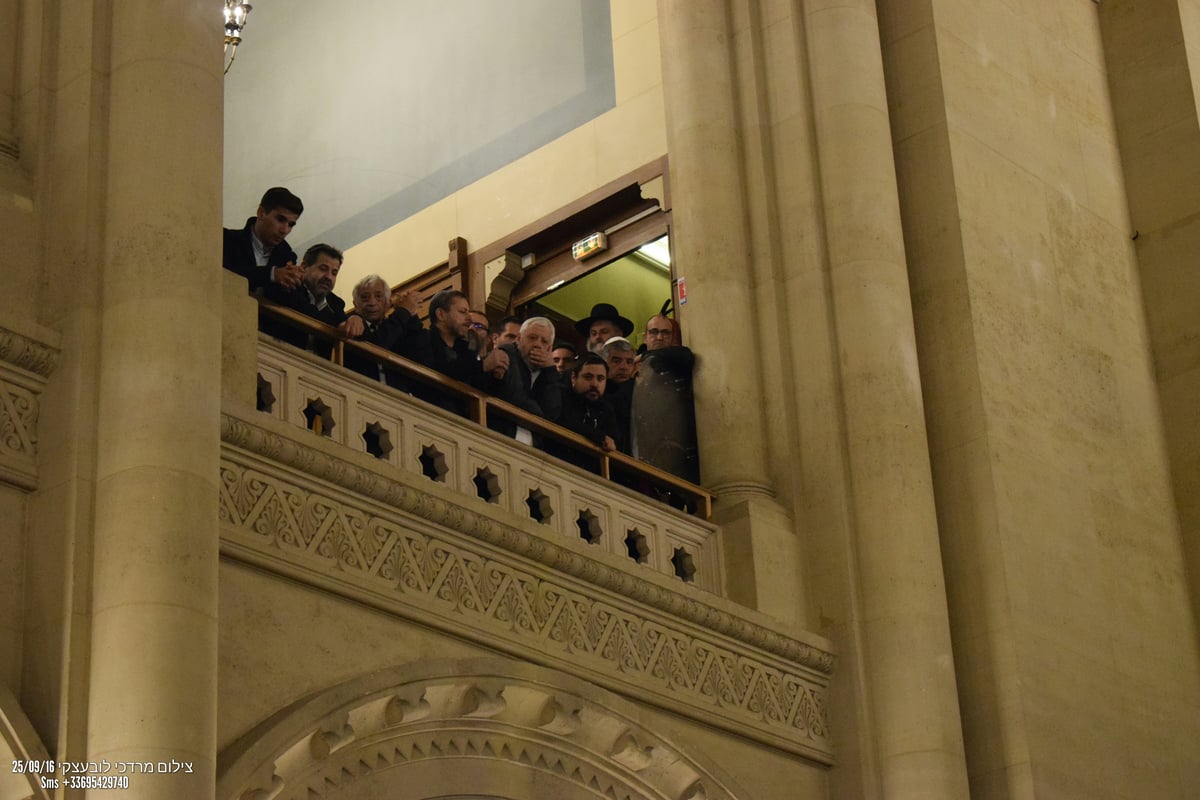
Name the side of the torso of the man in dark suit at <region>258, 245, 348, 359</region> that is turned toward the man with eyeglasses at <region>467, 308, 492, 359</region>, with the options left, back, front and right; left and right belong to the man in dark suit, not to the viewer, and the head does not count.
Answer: left

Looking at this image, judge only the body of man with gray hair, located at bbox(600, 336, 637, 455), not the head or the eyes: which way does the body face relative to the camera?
toward the camera

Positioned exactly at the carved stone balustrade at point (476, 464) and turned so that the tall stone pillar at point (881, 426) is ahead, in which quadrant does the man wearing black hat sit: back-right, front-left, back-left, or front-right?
front-left

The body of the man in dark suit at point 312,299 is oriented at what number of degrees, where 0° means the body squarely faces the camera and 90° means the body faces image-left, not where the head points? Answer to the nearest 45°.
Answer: approximately 315°

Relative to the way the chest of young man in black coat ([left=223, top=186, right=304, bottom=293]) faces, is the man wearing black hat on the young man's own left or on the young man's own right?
on the young man's own left

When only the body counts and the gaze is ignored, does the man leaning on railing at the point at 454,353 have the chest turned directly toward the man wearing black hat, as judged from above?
no

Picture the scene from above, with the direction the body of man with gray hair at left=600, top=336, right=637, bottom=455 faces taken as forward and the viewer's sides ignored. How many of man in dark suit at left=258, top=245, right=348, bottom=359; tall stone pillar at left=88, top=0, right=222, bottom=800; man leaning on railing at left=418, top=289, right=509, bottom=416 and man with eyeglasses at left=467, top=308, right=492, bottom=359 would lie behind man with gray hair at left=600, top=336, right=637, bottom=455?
0

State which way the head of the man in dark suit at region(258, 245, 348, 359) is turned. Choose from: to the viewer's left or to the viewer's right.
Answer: to the viewer's right

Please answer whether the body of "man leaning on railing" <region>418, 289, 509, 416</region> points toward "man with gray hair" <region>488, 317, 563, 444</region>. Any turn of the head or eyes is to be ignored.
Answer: no

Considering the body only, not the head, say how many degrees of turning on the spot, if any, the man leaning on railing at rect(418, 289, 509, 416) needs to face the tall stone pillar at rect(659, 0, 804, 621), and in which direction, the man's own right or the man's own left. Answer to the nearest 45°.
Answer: approximately 90° to the man's own left

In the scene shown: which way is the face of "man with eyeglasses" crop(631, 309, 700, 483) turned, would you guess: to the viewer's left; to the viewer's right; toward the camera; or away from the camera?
toward the camera

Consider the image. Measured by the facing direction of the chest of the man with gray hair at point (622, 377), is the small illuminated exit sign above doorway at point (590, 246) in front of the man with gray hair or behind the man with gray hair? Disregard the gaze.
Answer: behind

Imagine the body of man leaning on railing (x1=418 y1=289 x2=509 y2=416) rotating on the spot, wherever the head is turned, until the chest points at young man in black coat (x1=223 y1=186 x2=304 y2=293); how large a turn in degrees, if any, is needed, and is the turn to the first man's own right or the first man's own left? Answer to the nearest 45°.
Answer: approximately 90° to the first man's own right

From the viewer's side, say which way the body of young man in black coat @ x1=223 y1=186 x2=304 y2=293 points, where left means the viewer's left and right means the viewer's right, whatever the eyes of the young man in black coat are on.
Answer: facing the viewer and to the right of the viewer

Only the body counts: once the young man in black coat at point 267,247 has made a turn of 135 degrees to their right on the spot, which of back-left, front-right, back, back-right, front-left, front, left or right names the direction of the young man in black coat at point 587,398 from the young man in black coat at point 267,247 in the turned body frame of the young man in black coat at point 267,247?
back-right

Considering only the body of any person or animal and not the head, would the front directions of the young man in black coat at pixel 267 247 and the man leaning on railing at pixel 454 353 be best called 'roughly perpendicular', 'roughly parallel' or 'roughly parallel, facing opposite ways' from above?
roughly parallel
